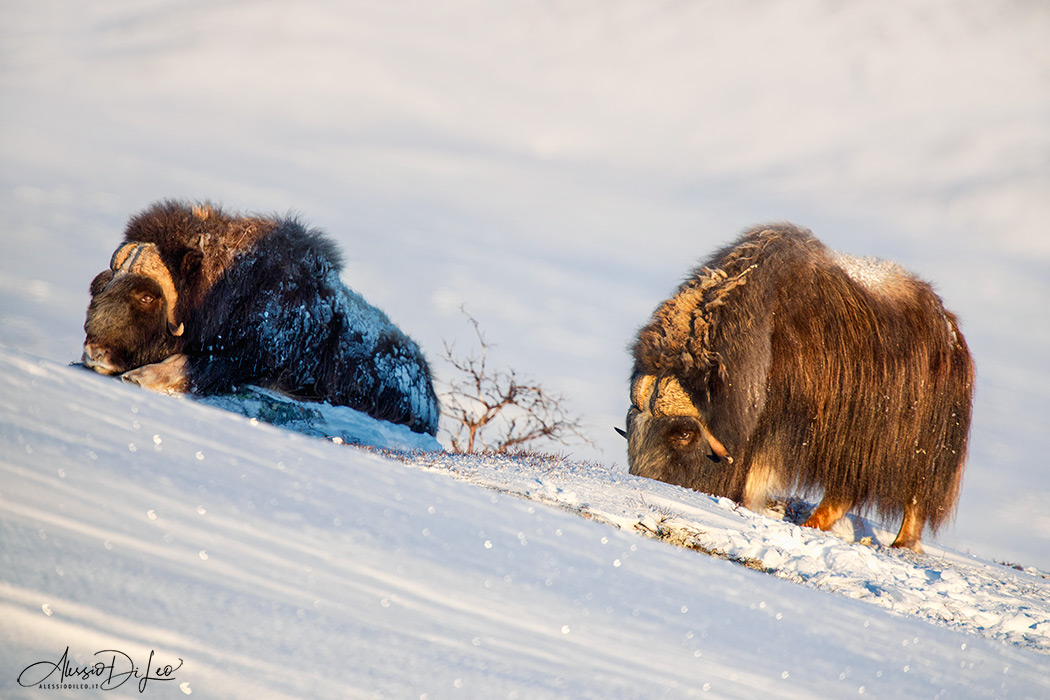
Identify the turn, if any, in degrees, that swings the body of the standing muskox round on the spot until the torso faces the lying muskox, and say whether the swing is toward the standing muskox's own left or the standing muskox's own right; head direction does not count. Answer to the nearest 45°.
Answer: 0° — it already faces it

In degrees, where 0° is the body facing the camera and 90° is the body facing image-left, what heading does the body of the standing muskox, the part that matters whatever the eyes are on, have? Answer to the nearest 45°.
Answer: approximately 90°
